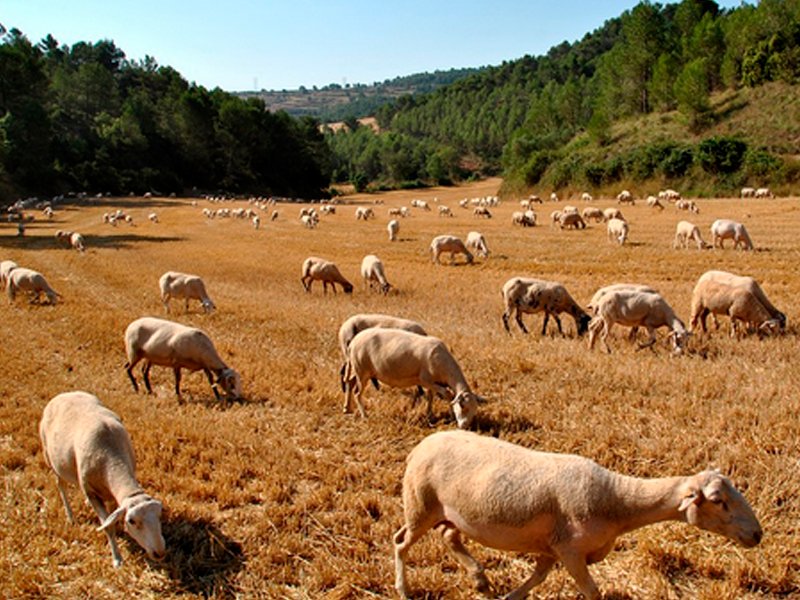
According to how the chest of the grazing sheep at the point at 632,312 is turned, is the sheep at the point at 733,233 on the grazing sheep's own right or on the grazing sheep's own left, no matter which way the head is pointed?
on the grazing sheep's own left

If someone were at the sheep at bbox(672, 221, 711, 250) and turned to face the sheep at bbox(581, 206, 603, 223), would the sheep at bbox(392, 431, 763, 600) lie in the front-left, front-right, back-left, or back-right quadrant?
back-left

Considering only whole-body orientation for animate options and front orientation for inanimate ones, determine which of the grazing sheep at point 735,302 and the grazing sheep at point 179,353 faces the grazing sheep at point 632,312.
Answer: the grazing sheep at point 179,353

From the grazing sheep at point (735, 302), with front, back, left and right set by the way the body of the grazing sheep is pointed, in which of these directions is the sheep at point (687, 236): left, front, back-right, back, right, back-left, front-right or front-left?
left

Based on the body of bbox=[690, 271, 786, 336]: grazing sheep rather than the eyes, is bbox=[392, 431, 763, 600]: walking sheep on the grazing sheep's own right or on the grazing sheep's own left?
on the grazing sheep's own right

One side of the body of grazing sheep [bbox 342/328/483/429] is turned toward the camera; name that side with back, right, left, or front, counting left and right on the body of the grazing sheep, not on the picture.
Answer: right

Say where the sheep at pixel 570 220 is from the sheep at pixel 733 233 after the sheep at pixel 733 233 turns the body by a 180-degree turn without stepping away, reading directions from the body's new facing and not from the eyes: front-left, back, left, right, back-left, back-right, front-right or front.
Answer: front-right

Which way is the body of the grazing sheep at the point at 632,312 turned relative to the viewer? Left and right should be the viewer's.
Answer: facing to the right of the viewer

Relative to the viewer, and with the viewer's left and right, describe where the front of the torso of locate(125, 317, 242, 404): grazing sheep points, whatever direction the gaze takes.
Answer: facing to the right of the viewer

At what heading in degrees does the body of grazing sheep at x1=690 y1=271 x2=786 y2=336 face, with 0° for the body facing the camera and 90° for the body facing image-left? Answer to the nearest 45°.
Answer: approximately 270°

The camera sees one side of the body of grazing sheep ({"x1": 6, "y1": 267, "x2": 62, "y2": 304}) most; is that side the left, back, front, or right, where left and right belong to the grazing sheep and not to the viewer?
right

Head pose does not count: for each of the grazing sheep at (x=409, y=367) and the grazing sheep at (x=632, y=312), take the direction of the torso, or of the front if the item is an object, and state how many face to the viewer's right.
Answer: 2

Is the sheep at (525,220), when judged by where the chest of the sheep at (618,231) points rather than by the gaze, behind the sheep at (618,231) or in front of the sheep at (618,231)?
behind

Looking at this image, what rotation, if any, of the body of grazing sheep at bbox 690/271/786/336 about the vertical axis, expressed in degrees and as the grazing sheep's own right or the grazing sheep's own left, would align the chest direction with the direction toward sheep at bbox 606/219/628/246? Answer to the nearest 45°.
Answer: approximately 90° to the grazing sheep's own left
